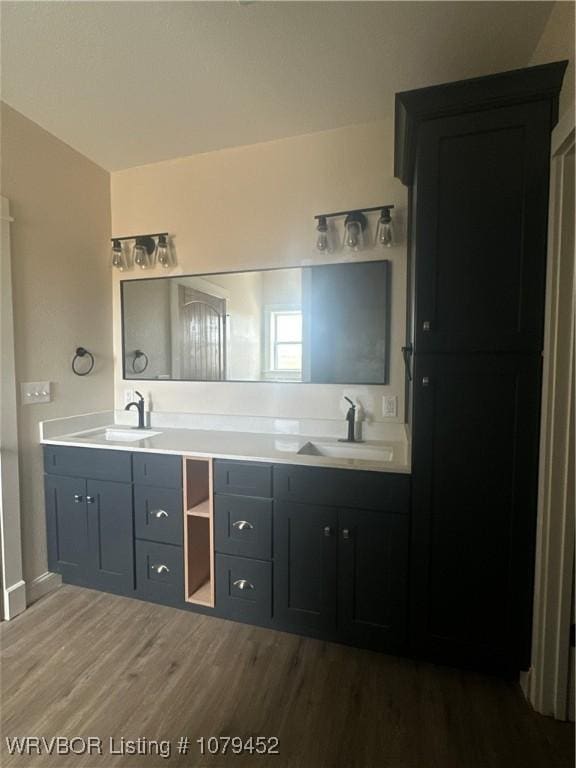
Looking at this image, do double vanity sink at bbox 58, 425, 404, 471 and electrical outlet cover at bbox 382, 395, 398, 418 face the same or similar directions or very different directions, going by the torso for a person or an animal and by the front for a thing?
same or similar directions

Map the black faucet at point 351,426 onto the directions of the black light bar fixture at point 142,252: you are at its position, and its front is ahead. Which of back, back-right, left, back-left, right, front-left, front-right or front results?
left

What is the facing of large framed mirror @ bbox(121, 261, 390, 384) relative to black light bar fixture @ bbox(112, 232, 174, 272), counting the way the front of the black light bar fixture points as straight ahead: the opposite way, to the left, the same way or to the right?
the same way

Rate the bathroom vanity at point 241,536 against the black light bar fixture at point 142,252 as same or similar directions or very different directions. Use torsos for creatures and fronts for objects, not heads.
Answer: same or similar directions

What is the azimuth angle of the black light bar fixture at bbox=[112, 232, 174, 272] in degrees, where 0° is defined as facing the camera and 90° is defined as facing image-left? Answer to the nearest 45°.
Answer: approximately 45°

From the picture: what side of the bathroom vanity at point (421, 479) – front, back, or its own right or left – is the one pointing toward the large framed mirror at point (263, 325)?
right

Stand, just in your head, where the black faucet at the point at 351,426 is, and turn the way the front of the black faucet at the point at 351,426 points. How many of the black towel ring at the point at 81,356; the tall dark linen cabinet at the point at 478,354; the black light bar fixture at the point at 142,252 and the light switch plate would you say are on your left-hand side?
1

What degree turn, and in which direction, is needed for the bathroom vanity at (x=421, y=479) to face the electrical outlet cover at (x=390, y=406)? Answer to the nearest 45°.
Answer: approximately 135° to its right

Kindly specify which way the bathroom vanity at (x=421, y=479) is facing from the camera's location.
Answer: facing the viewer and to the left of the viewer

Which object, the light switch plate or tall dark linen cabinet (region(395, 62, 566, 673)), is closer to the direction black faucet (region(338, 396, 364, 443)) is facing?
the light switch plate

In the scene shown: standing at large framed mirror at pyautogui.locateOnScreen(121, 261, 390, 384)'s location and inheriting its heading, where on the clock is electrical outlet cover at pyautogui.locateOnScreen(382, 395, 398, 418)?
The electrical outlet cover is roughly at 8 o'clock from the large framed mirror.

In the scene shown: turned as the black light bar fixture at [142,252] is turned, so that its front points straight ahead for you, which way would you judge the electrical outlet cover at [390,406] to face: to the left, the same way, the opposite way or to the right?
the same way

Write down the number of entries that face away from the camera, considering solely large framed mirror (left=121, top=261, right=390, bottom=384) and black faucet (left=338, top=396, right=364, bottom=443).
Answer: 0

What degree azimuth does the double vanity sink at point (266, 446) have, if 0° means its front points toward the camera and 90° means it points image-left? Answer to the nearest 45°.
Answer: approximately 45°

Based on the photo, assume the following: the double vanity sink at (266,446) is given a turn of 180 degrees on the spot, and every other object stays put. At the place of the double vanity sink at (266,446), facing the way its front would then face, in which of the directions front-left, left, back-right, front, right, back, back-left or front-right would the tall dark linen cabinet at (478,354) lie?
right
